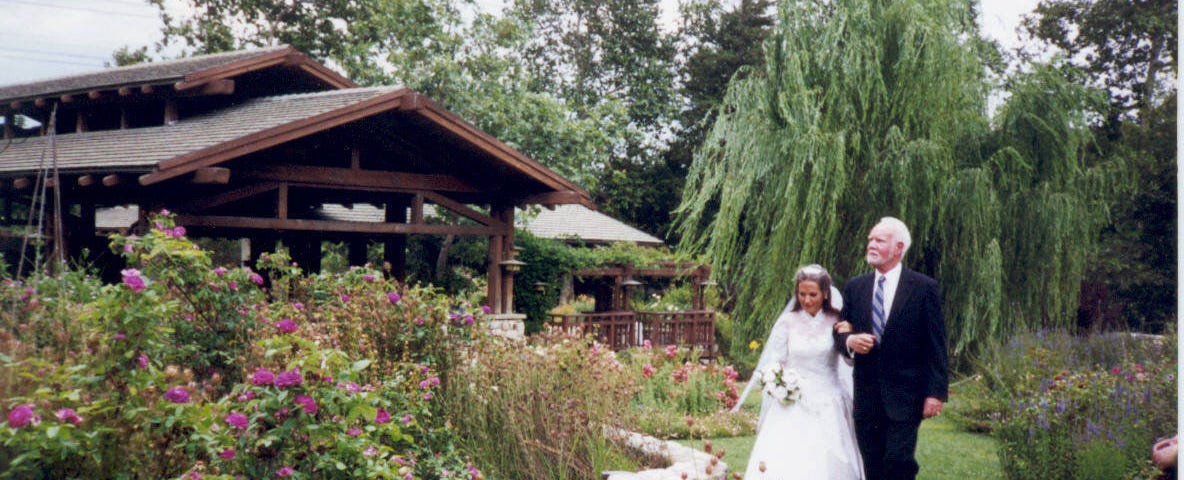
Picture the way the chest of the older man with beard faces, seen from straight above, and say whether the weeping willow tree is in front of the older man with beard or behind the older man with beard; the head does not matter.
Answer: behind

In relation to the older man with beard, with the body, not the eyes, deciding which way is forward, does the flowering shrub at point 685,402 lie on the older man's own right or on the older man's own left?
on the older man's own right

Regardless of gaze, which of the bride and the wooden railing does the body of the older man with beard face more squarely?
the bride

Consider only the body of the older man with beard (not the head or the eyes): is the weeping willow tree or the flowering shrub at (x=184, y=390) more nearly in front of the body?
the flowering shrub

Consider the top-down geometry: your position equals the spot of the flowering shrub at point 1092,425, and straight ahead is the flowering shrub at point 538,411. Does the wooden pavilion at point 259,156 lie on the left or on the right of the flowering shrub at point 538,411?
right

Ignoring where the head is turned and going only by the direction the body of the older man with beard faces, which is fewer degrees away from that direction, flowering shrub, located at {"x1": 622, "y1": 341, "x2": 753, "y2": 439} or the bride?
the bride

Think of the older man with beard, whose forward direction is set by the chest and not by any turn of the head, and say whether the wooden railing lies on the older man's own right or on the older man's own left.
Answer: on the older man's own right

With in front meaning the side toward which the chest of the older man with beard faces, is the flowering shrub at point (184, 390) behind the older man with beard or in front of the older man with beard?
in front

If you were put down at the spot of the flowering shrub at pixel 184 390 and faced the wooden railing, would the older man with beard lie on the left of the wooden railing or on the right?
right

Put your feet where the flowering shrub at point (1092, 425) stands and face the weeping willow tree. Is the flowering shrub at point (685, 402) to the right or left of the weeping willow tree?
left

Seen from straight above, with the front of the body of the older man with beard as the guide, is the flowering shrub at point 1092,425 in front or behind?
behind

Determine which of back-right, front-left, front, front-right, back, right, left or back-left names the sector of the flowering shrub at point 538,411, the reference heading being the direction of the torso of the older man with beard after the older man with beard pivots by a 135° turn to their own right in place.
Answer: left
